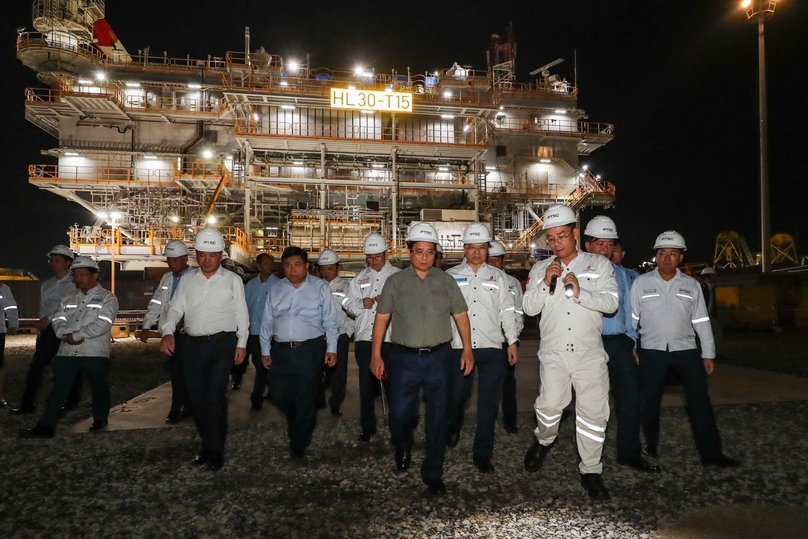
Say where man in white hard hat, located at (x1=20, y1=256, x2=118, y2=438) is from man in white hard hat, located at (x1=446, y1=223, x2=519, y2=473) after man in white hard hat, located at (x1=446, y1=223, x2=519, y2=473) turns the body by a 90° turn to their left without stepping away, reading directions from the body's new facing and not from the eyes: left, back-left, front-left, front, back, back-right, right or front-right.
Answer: back

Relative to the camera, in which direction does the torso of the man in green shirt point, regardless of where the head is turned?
toward the camera

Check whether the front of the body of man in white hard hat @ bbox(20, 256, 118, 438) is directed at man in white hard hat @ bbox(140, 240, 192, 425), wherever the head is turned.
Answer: no

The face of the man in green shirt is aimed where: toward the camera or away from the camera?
toward the camera

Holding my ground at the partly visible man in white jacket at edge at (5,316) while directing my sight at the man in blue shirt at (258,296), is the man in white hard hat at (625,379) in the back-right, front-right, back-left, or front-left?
front-right

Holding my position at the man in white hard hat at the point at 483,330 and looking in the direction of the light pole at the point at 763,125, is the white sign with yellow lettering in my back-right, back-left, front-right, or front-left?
front-left

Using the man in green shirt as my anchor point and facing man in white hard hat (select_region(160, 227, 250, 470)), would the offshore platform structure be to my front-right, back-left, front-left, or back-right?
front-right

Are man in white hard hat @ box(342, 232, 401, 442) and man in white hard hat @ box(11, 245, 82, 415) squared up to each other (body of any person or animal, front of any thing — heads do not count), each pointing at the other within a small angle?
no

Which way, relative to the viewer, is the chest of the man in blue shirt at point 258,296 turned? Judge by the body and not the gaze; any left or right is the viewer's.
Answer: facing the viewer

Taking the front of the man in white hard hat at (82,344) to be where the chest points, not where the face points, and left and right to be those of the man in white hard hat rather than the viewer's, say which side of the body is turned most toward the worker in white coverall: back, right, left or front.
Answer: left

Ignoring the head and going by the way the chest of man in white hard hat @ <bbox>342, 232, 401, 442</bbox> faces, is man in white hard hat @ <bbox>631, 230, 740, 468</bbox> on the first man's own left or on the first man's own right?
on the first man's own left

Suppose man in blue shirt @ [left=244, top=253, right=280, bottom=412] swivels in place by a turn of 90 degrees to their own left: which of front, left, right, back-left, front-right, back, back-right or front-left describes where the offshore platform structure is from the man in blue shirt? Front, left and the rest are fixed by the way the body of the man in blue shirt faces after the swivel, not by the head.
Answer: left

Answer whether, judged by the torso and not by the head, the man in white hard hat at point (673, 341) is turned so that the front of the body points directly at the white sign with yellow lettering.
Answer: no

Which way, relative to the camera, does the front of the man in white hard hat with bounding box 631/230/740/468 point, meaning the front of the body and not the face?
toward the camera

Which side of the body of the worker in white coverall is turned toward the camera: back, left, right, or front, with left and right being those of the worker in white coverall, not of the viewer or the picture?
front

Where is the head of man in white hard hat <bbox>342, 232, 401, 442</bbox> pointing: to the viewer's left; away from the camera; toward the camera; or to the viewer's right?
toward the camera

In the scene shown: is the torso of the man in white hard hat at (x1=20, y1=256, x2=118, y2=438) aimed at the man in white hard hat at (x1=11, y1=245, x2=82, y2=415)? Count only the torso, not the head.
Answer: no

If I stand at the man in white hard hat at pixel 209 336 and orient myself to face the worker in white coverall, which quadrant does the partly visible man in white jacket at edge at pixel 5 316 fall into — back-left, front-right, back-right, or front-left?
back-left

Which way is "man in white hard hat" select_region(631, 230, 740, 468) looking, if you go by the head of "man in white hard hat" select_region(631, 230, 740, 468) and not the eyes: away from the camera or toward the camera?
toward the camera

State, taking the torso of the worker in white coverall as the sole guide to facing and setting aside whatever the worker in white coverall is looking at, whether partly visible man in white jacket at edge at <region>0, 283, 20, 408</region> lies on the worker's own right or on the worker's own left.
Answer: on the worker's own right
